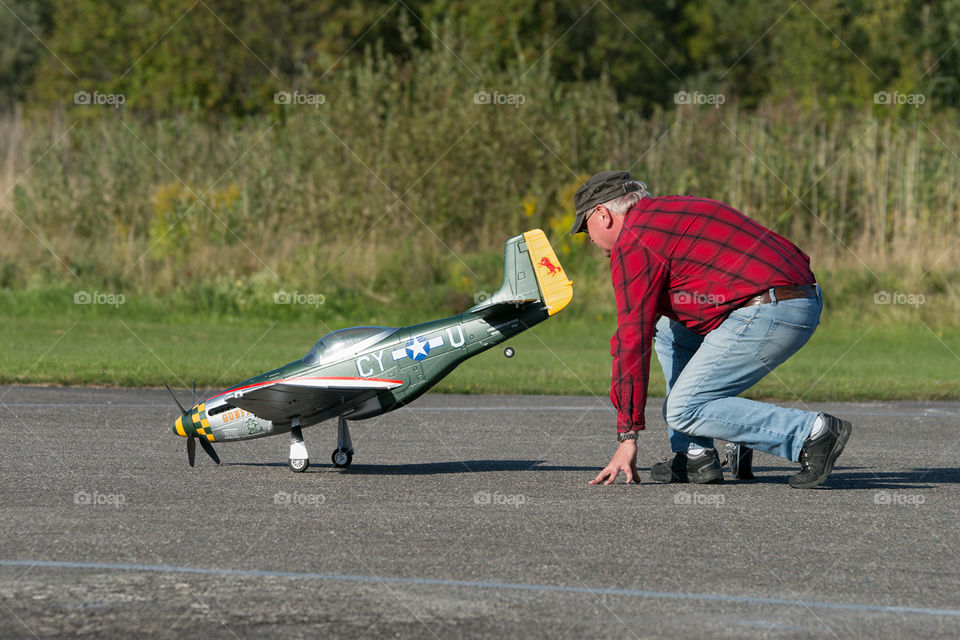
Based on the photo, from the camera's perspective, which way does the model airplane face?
to the viewer's left
